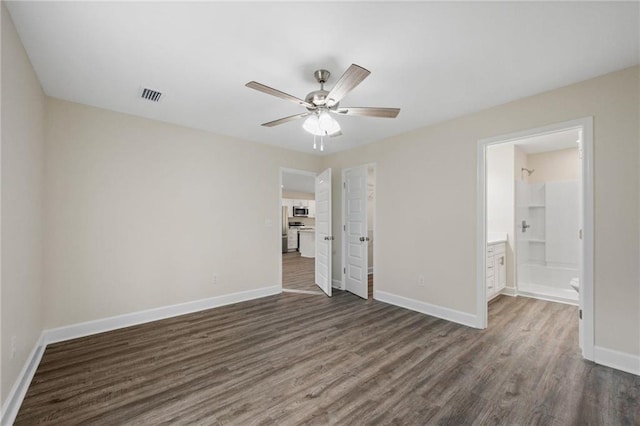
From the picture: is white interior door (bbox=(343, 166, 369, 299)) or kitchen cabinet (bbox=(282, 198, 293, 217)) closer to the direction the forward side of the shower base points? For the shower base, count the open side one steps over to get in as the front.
the white interior door

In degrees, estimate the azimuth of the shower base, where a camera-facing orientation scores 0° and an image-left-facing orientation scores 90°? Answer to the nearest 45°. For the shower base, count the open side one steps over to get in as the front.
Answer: approximately 0°

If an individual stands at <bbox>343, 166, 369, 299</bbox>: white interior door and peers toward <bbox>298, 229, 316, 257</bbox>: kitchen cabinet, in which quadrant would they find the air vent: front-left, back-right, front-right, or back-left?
back-left

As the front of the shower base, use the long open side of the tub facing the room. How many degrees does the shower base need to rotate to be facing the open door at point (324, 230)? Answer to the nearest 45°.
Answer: approximately 45° to its right

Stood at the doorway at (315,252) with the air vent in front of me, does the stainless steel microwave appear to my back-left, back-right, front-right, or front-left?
back-right

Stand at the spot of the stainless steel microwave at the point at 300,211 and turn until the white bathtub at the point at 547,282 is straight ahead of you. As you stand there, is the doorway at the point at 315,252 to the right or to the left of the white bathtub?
right

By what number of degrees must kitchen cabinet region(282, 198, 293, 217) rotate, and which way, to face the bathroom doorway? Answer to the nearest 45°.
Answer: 0° — it already faces it

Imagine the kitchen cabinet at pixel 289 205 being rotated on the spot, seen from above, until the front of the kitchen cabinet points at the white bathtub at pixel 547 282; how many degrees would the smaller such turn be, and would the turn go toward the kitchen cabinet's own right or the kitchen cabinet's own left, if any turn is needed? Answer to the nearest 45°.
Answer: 0° — it already faces it

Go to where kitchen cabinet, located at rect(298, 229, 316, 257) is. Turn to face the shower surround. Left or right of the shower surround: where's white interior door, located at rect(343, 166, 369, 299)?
right

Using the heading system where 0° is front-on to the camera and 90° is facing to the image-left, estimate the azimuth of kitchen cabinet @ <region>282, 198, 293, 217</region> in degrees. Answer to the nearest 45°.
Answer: approximately 315°
